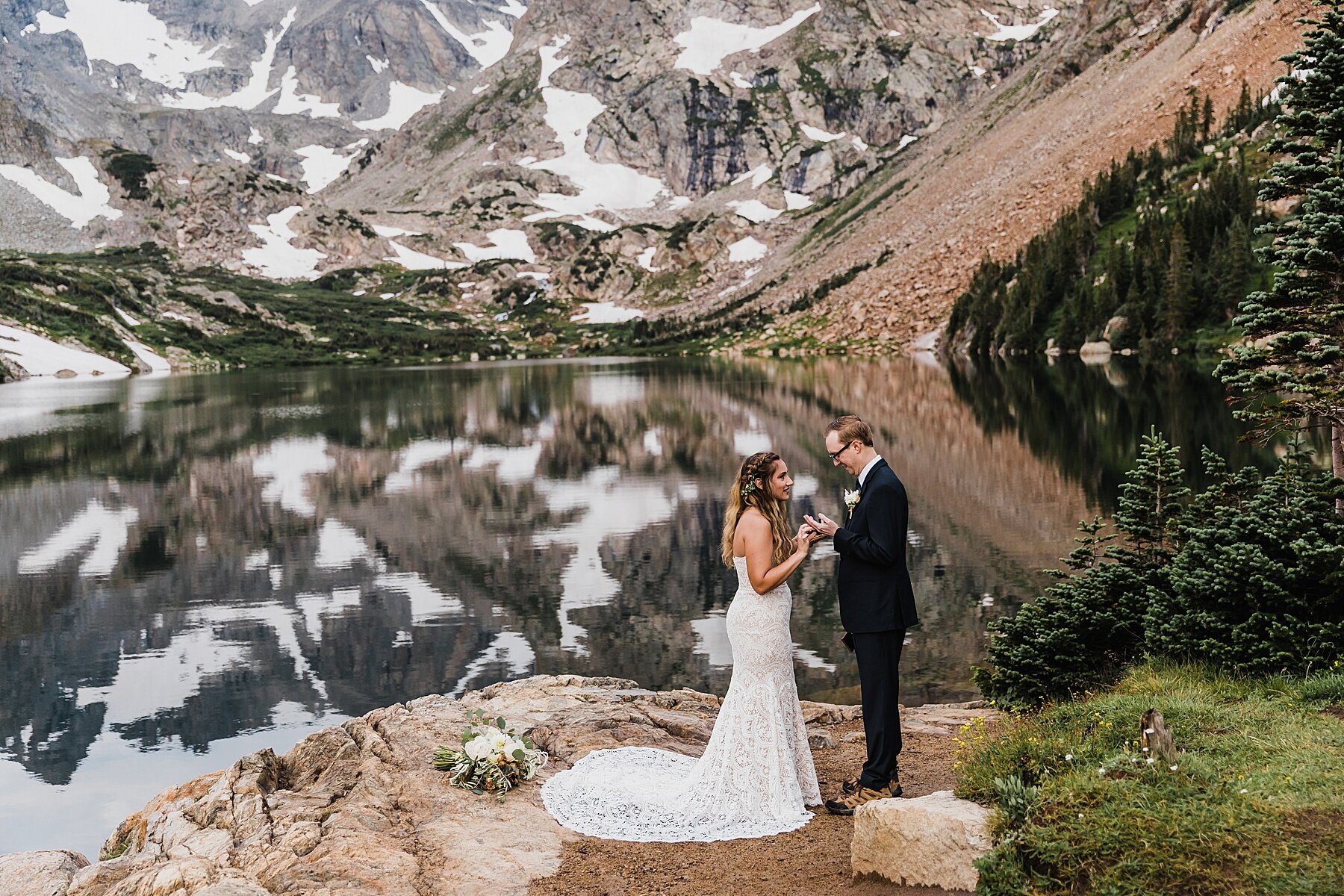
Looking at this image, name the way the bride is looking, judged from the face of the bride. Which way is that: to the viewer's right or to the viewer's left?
to the viewer's right

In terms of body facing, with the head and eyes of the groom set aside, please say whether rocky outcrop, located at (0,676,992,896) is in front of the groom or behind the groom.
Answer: in front

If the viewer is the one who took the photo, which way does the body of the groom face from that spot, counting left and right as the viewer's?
facing to the left of the viewer

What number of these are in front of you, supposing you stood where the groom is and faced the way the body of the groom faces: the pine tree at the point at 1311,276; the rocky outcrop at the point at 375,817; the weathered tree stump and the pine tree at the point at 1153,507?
1

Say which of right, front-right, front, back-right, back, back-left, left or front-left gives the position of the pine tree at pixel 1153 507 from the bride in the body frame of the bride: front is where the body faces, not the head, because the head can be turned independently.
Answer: front-left

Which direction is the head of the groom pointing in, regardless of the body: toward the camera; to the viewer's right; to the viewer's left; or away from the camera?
to the viewer's left

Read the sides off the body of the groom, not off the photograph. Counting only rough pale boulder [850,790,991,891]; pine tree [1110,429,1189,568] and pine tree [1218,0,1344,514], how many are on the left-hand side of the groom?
1

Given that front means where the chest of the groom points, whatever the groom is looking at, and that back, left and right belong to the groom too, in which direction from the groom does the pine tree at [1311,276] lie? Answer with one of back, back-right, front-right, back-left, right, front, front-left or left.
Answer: back-right

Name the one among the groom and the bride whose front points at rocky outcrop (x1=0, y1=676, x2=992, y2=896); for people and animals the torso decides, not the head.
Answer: the groom

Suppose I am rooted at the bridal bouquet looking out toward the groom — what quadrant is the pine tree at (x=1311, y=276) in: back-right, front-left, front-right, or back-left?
front-left

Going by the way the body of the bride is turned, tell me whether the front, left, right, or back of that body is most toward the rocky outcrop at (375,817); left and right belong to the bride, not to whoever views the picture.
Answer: back

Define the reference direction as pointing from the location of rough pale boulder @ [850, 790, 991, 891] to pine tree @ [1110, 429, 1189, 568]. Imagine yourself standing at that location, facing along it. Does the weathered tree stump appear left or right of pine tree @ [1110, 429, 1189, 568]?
right

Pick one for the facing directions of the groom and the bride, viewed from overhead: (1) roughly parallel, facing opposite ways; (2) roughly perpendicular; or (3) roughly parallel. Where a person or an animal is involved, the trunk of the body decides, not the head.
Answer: roughly parallel, facing opposite ways

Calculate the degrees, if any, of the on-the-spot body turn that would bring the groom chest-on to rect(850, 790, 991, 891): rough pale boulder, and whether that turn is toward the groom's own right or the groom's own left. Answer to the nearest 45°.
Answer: approximately 90° to the groom's own left

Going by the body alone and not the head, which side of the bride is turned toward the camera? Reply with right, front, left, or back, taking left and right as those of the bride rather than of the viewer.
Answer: right

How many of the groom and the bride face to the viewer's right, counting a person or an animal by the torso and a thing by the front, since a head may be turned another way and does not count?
1
